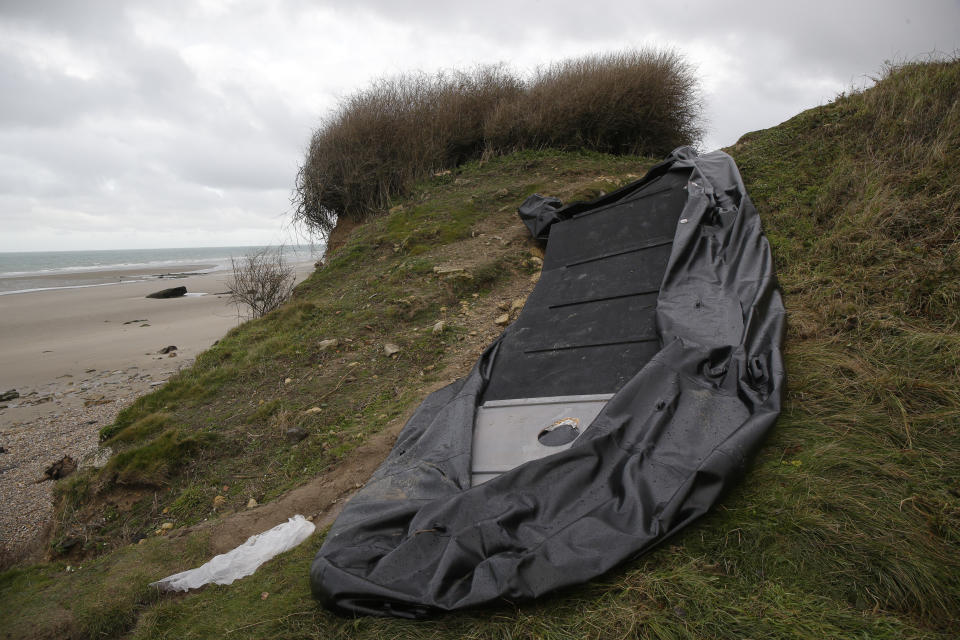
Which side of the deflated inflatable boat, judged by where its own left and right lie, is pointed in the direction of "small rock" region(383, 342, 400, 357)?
right

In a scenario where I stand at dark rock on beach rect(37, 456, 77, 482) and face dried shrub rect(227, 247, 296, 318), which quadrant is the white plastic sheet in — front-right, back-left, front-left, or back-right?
back-right

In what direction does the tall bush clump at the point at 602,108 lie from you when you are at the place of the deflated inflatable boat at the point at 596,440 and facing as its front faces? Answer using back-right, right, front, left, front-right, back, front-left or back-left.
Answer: back-right

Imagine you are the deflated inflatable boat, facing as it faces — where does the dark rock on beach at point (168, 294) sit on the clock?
The dark rock on beach is roughly at 3 o'clock from the deflated inflatable boat.

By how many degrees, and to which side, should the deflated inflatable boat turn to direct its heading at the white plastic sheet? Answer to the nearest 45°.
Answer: approximately 45° to its right

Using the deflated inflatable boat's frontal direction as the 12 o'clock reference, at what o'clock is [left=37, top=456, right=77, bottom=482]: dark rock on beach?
The dark rock on beach is roughly at 2 o'clock from the deflated inflatable boat.
